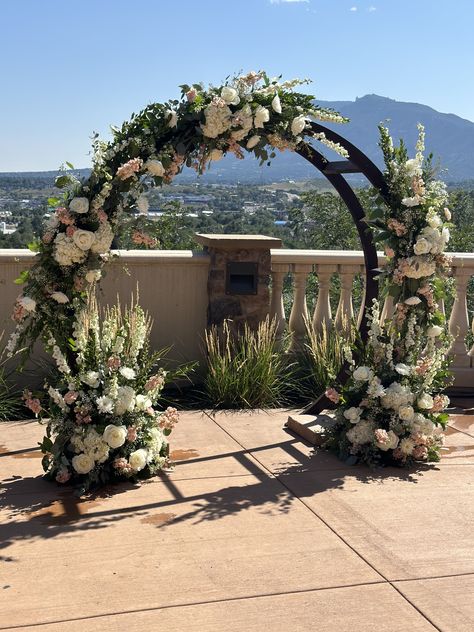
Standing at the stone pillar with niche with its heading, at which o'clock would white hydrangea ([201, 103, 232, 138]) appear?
The white hydrangea is roughly at 12 o'clock from the stone pillar with niche.

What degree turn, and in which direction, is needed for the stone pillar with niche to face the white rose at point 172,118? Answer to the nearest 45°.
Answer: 0° — it already faces it

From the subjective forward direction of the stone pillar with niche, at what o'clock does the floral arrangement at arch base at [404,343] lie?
The floral arrangement at arch base is roughly at 11 o'clock from the stone pillar with niche.

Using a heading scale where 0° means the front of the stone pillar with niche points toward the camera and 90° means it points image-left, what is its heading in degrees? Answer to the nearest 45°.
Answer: approximately 0°
